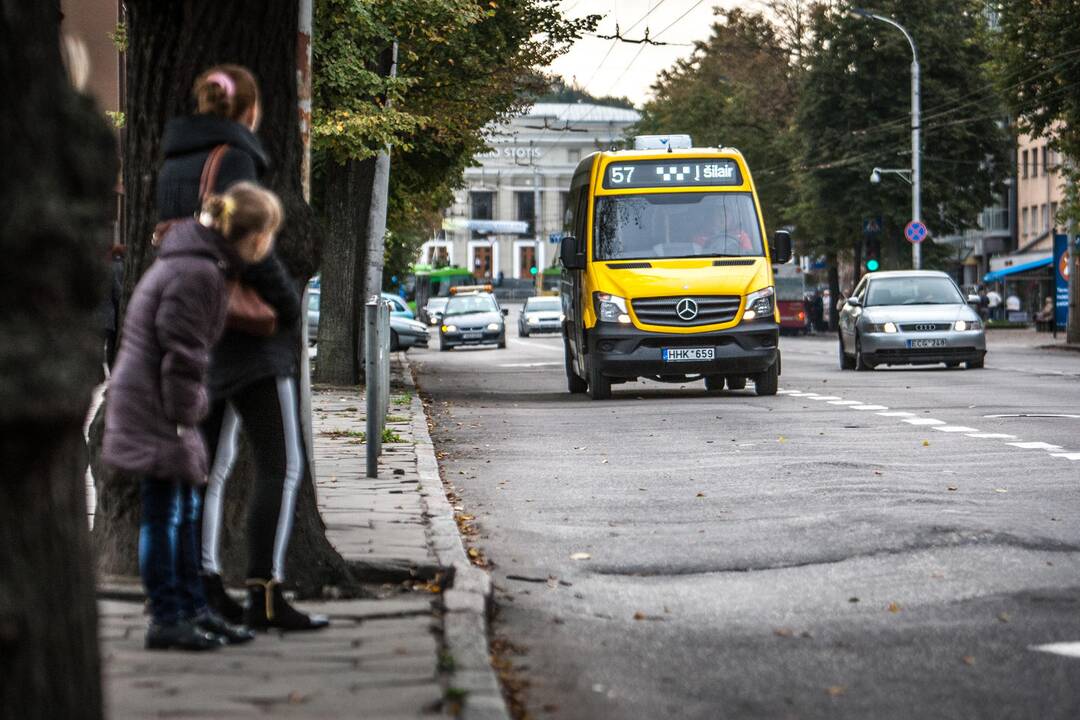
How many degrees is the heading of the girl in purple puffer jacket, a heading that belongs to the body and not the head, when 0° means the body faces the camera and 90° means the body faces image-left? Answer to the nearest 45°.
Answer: approximately 270°

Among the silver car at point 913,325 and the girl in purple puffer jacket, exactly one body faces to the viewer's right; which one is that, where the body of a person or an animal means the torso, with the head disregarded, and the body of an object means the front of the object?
the girl in purple puffer jacket

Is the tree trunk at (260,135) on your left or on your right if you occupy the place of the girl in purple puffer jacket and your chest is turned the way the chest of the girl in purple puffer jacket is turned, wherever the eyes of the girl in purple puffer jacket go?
on your left

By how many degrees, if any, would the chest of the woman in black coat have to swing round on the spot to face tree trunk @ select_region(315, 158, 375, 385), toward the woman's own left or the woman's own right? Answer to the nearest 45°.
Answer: approximately 45° to the woman's own left

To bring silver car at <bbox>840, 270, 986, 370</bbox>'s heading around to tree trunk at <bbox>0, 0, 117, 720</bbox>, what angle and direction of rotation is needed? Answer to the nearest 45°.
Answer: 0° — it already faces it

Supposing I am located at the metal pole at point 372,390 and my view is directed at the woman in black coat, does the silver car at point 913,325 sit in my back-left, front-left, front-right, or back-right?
back-left

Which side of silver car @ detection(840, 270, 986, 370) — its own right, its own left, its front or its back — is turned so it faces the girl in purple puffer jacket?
front

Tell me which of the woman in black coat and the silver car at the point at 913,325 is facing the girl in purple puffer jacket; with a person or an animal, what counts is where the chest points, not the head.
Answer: the silver car

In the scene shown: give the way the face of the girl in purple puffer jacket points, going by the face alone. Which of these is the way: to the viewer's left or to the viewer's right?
to the viewer's right

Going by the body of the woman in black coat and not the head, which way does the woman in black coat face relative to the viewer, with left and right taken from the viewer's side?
facing away from the viewer and to the right of the viewer

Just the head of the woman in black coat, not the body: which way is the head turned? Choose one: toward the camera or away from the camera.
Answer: away from the camera

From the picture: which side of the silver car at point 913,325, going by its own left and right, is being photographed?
front

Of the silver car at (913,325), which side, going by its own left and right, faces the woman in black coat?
front
